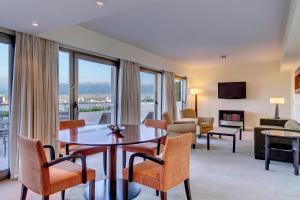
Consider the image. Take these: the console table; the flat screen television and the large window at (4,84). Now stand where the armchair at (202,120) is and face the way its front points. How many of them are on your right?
1

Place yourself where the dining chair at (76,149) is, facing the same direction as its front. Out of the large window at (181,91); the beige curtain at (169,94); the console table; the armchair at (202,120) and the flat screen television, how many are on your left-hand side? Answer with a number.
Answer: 5

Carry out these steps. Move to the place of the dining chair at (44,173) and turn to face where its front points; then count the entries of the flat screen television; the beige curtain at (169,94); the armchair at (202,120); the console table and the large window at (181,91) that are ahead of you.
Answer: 5

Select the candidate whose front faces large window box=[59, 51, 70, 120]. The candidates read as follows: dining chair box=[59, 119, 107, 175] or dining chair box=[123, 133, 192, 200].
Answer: dining chair box=[123, 133, 192, 200]

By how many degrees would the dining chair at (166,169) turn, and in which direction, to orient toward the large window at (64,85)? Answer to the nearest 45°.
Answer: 0° — it already faces it

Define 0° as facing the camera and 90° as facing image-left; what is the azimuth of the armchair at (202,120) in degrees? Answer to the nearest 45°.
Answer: approximately 315°

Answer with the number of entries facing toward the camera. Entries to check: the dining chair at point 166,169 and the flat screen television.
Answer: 1

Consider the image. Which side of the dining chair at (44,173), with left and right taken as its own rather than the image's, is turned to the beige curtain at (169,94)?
front

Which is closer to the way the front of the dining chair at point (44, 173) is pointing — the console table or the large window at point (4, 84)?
the console table

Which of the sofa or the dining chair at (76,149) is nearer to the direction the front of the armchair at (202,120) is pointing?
the sofa

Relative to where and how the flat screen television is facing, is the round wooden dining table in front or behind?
in front

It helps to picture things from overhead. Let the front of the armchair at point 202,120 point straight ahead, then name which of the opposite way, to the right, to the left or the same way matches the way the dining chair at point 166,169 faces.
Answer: the opposite way

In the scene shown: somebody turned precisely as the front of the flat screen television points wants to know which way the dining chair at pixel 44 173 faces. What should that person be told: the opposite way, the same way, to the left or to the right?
the opposite way

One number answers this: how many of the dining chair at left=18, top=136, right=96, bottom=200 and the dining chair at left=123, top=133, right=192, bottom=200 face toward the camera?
0

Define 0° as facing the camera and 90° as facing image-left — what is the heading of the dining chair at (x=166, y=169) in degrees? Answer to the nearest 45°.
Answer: approximately 135°
